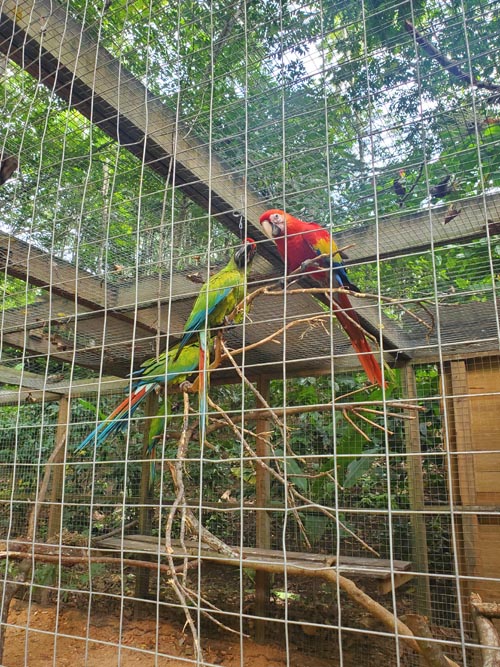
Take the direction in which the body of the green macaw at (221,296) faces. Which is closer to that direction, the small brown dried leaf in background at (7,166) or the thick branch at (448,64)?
the thick branch

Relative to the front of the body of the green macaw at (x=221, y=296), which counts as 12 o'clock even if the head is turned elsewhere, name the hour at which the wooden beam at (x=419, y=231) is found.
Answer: The wooden beam is roughly at 1 o'clock from the green macaw.

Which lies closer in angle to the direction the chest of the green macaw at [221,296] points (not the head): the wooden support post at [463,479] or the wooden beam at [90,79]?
the wooden support post

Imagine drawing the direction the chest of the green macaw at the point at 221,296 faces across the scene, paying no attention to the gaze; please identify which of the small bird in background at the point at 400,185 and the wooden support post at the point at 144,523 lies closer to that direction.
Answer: the small bird in background

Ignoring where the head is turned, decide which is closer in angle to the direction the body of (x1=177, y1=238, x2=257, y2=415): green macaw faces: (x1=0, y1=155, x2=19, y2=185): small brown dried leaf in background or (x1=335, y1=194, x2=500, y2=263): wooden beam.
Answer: the wooden beam

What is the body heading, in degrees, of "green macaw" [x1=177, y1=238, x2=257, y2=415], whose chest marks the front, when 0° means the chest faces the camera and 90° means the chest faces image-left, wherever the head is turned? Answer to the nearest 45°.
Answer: approximately 270°
